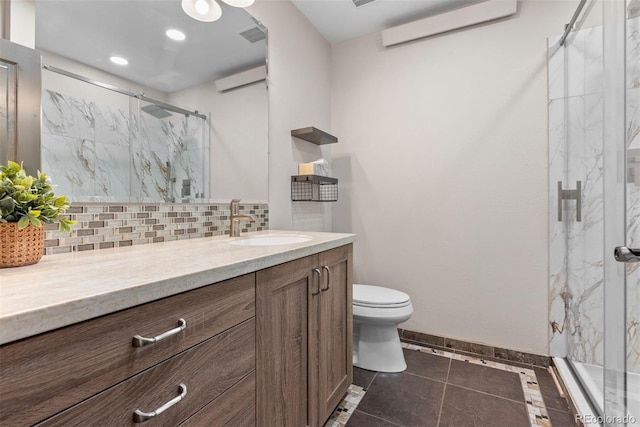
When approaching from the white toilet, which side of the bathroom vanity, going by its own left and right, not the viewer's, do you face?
left

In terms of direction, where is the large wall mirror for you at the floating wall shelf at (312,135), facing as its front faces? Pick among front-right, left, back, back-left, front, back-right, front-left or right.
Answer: right

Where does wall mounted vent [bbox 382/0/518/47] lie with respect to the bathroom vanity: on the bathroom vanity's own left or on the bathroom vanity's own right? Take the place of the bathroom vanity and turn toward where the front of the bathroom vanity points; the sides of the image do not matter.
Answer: on the bathroom vanity's own left

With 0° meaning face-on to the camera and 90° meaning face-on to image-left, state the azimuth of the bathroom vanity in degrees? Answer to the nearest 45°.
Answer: approximately 315°

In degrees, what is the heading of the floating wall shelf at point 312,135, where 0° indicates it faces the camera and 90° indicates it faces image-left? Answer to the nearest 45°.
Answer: approximately 315°

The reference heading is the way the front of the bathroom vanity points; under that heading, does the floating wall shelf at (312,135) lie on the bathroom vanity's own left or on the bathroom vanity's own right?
on the bathroom vanity's own left

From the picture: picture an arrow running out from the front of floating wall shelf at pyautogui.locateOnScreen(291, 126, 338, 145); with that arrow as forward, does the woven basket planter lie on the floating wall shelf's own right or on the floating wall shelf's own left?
on the floating wall shelf's own right

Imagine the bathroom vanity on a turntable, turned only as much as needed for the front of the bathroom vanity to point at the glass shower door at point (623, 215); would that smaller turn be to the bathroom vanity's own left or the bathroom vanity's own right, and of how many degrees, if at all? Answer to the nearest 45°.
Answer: approximately 45° to the bathroom vanity's own left

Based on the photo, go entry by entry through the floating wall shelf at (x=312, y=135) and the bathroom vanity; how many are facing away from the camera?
0
